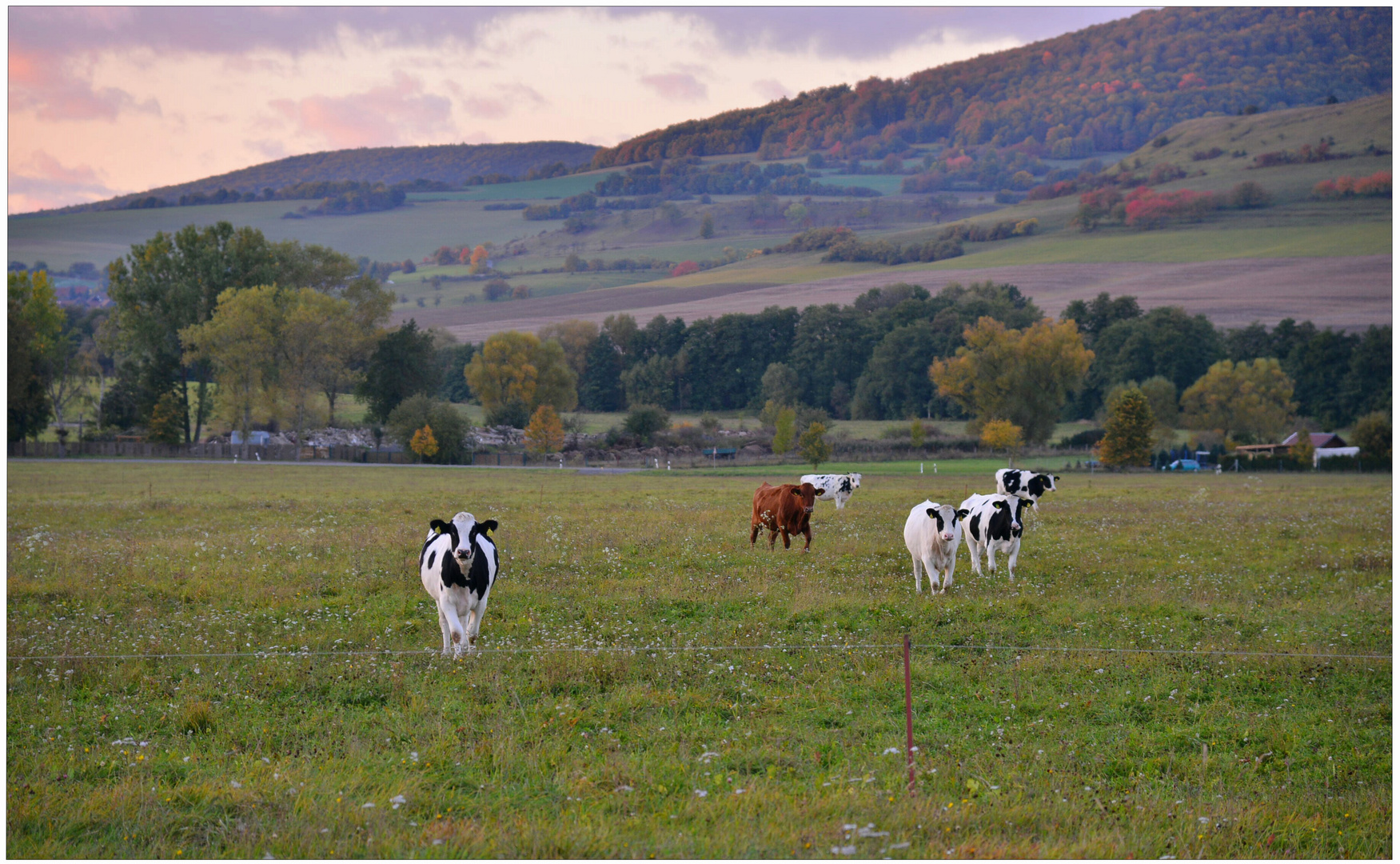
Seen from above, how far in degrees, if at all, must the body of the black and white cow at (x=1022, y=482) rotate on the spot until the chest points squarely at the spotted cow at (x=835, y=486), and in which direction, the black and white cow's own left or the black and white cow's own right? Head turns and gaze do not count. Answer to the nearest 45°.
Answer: approximately 180°

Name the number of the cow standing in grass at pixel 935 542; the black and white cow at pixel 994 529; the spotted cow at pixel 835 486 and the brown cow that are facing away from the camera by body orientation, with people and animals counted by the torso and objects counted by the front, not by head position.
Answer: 0

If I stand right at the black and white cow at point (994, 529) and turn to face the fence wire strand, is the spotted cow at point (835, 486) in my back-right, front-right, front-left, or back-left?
back-right

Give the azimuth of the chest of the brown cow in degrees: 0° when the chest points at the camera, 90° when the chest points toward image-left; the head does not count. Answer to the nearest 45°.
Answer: approximately 315°

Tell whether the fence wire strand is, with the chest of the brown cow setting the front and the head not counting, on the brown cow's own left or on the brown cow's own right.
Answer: on the brown cow's own right

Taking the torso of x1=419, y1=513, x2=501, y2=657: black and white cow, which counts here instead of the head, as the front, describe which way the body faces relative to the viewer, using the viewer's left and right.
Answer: facing the viewer

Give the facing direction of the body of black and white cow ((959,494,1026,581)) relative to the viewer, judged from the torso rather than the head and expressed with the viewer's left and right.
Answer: facing the viewer and to the right of the viewer

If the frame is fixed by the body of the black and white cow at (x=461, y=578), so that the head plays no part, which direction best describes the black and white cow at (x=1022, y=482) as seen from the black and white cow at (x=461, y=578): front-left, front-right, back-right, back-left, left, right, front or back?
back-left

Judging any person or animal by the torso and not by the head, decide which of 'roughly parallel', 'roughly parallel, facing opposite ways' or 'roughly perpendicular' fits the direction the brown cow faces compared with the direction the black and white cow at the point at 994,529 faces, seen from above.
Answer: roughly parallel
